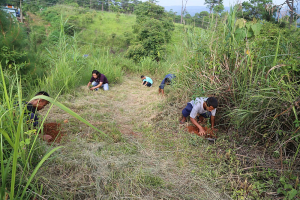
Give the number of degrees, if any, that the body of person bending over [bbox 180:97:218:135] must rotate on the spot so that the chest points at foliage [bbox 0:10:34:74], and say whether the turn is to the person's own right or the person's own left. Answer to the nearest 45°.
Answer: approximately 135° to the person's own right

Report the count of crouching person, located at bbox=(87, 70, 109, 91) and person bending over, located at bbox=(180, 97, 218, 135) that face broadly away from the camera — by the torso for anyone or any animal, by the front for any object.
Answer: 0

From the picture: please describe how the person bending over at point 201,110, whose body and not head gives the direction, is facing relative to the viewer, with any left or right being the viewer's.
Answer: facing the viewer and to the right of the viewer

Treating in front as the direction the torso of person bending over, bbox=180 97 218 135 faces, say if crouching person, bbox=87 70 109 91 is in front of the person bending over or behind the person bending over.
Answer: behind

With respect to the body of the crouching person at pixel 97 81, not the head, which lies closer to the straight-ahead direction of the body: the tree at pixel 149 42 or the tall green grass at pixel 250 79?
the tall green grass

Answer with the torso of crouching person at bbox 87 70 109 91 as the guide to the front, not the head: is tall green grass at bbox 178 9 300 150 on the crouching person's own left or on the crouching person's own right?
on the crouching person's own left

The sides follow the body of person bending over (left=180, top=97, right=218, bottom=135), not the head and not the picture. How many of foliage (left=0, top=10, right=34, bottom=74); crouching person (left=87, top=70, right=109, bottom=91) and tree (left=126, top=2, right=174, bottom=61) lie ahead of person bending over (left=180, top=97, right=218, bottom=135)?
0

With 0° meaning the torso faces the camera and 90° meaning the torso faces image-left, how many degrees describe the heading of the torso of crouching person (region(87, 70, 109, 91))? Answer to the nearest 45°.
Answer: approximately 45°

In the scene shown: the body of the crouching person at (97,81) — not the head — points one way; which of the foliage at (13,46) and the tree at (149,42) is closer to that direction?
the foliage
